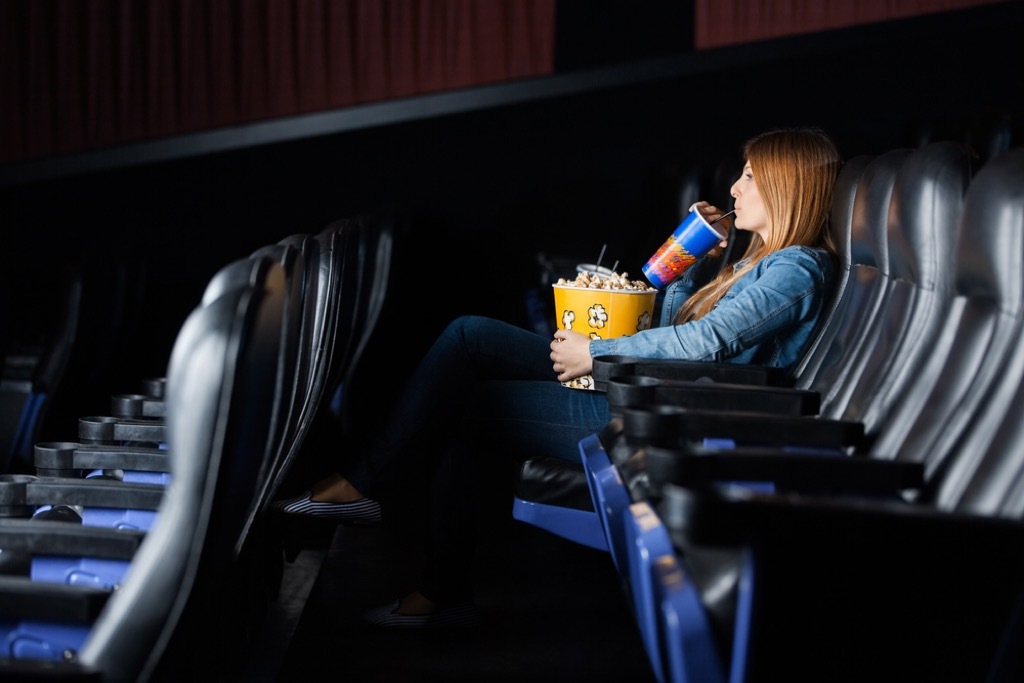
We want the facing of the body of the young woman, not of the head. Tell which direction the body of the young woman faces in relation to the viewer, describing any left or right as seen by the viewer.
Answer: facing to the left of the viewer

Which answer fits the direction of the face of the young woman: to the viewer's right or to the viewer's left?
to the viewer's left
